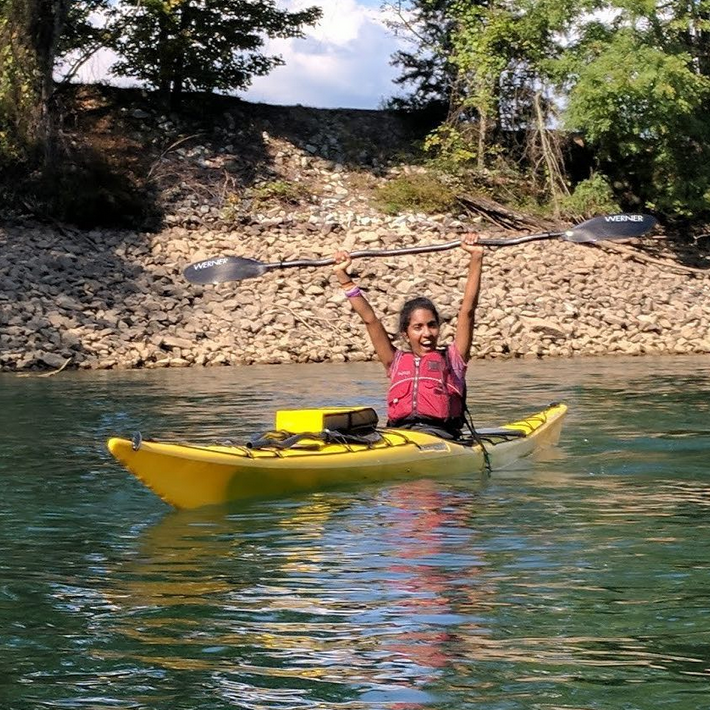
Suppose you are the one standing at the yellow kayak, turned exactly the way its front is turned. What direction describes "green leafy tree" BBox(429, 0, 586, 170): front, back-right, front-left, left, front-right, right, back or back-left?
back-right

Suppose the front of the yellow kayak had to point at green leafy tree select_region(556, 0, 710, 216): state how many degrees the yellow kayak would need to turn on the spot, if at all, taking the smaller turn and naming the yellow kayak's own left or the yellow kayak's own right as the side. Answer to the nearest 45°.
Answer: approximately 135° to the yellow kayak's own right

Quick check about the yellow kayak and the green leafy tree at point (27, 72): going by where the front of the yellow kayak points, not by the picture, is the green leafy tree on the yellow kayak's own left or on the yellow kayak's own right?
on the yellow kayak's own right

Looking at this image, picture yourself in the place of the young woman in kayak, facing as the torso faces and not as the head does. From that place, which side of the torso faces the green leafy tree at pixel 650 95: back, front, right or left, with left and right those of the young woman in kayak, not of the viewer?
back

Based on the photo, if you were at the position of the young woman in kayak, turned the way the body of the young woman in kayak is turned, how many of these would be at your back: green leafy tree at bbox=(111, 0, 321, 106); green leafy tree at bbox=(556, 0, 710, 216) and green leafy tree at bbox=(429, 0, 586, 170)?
3

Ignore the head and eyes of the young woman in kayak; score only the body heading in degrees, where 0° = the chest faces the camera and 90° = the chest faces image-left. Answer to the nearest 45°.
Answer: approximately 0°

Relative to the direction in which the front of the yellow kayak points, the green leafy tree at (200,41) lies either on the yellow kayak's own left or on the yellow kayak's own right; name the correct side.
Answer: on the yellow kayak's own right

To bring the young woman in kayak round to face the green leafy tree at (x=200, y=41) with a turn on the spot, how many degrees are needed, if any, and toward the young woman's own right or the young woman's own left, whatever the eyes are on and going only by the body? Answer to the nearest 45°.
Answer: approximately 180°

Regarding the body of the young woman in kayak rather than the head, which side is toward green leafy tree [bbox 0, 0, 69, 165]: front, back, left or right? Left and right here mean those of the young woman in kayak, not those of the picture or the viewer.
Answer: back
